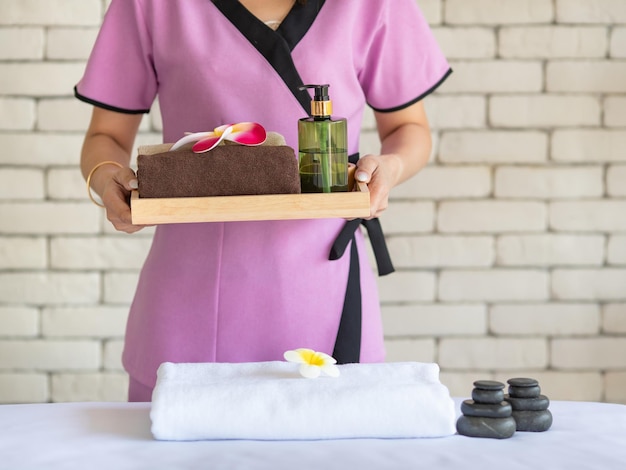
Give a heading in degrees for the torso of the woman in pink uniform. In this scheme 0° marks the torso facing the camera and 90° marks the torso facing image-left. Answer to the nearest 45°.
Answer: approximately 0°
